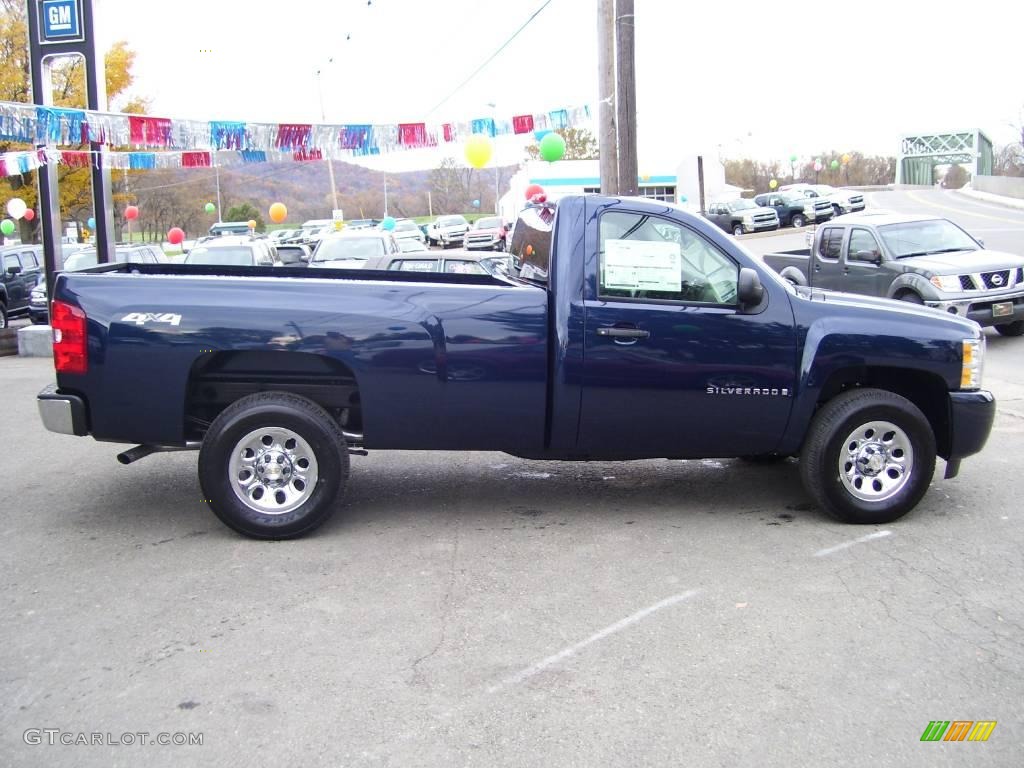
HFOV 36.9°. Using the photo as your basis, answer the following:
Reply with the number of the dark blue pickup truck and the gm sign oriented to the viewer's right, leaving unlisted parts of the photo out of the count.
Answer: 1

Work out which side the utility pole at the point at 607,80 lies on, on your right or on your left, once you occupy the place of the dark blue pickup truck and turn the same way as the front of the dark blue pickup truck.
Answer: on your left

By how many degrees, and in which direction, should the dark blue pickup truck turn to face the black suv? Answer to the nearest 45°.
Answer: approximately 135° to its left

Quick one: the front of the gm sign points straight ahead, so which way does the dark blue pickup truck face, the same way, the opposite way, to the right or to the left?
to the left

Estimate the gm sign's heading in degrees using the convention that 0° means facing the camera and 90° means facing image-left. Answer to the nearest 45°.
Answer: approximately 0°

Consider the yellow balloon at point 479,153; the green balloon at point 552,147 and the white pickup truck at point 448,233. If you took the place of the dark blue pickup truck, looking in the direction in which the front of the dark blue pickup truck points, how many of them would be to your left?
3

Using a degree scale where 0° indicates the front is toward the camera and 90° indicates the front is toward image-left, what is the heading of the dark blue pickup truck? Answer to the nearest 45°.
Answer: approximately 270°

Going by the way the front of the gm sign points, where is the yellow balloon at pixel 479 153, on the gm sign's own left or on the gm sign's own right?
on the gm sign's own left

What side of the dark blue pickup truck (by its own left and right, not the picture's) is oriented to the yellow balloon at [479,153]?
left

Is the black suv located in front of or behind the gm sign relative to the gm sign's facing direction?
behind

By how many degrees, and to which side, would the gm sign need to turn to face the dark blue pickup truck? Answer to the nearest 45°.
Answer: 0° — it already faces it
